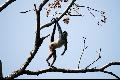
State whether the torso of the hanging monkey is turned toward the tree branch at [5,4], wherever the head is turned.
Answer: no
